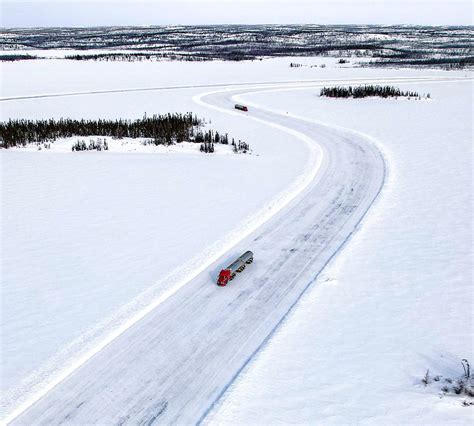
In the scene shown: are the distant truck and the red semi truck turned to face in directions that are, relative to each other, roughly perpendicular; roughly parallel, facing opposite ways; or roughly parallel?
roughly perpendicular

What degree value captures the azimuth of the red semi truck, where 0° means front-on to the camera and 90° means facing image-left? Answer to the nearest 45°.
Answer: approximately 45°

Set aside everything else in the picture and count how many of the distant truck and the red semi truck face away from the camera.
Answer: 0

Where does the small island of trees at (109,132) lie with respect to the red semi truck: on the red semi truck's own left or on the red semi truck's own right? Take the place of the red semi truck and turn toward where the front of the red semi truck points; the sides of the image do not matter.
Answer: on the red semi truck's own right

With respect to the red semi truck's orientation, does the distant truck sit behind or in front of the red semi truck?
behind

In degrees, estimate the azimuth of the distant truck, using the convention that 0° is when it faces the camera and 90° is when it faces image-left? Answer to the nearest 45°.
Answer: approximately 315°
